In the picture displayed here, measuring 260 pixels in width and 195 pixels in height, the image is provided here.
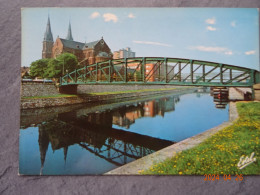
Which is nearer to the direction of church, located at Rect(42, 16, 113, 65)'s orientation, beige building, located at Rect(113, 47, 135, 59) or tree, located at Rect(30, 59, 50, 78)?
the tree

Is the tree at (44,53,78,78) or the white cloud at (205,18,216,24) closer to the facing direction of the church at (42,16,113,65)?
the tree

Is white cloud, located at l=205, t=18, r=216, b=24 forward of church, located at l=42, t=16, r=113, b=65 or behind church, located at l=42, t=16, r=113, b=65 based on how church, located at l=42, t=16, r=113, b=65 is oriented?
behind

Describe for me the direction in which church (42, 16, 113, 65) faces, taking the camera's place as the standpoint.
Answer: facing away from the viewer and to the left of the viewer

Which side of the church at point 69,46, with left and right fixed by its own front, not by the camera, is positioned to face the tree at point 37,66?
front

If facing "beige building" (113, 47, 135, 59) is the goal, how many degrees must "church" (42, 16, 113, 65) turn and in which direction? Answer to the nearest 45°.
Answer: approximately 135° to its right
